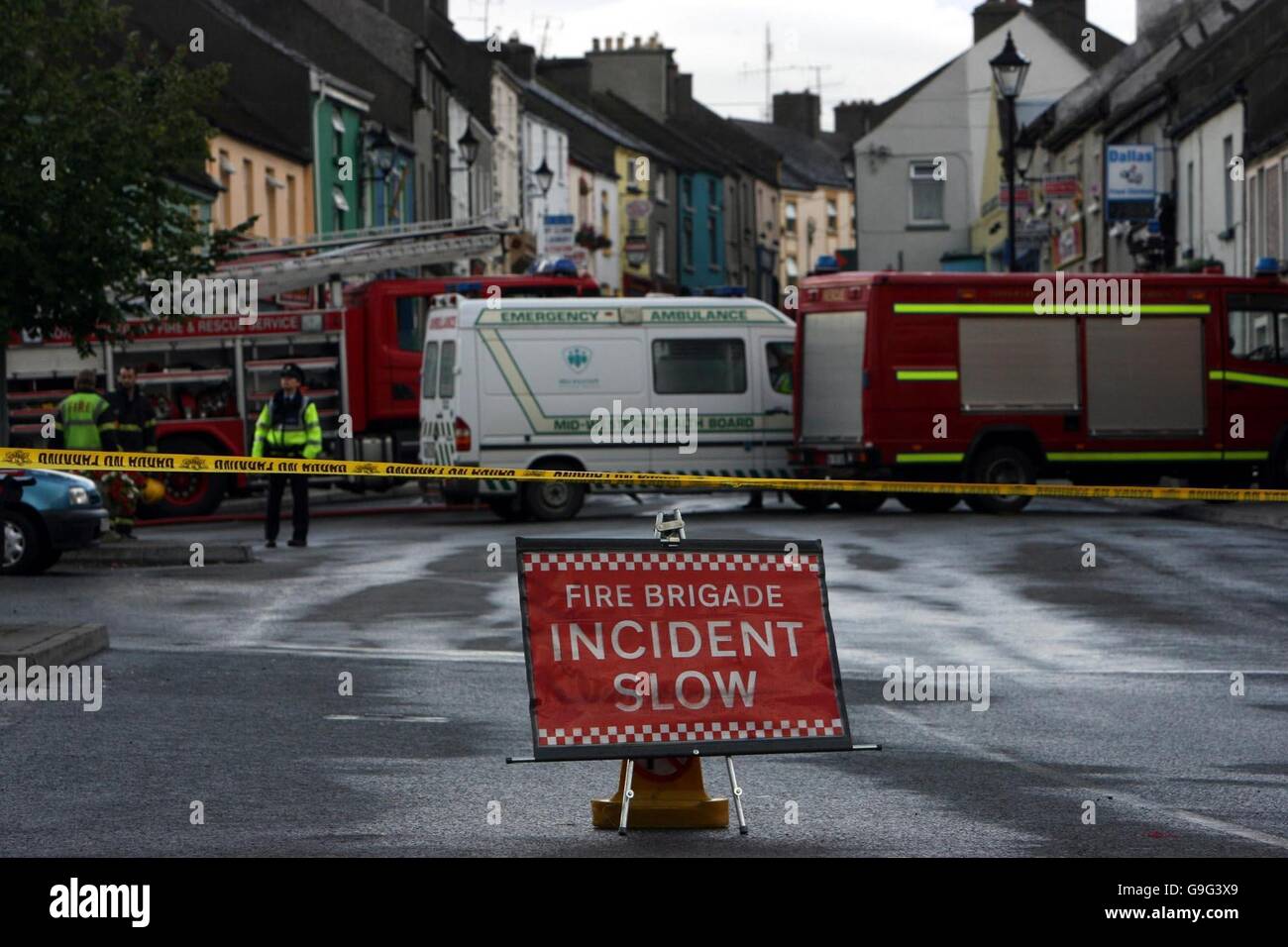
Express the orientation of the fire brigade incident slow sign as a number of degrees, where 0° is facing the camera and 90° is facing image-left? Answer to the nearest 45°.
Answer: approximately 0°

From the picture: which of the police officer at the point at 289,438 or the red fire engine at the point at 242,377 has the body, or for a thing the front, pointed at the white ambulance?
the red fire engine

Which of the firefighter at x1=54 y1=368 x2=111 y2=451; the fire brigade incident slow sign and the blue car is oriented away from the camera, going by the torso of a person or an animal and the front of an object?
the firefighter

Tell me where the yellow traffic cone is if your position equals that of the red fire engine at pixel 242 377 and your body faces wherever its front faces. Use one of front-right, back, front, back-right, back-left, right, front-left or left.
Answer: front-right

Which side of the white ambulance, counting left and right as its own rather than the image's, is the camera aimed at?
right

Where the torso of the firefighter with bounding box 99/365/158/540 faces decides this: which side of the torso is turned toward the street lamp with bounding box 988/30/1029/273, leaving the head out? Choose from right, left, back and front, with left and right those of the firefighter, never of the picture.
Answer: left

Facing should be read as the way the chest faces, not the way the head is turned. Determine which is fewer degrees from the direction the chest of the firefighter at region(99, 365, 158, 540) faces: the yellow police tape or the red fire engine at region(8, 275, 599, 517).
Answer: the yellow police tape

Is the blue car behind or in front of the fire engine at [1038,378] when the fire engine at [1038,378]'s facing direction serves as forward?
behind
